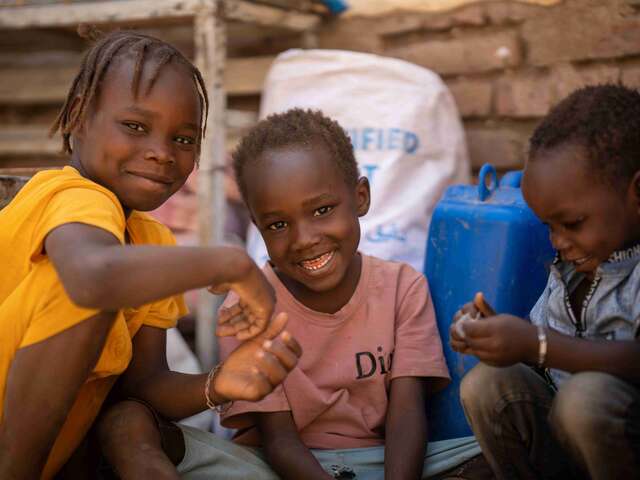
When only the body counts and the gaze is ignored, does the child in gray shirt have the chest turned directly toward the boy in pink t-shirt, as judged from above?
no

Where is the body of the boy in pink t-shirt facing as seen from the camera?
toward the camera

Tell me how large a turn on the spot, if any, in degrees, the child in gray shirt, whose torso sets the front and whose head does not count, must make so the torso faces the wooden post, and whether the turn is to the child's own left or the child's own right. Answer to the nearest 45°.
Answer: approximately 90° to the child's own right

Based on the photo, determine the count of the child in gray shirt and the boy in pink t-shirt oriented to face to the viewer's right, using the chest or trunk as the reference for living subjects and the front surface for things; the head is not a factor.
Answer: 0

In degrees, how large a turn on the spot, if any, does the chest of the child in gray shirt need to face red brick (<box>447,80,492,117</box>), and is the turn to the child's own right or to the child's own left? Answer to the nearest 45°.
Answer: approximately 135° to the child's own right

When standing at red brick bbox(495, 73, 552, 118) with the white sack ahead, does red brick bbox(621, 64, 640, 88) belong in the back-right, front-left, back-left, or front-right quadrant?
back-left

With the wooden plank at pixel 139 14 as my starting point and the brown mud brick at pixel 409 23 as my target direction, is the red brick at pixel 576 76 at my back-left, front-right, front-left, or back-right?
front-right

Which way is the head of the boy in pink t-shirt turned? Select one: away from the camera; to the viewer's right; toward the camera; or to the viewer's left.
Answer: toward the camera

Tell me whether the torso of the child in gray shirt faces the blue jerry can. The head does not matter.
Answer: no

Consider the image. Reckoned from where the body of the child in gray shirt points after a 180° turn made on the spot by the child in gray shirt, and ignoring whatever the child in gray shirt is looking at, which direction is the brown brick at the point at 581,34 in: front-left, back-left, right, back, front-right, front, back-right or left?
front-left

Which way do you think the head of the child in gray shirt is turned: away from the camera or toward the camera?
toward the camera

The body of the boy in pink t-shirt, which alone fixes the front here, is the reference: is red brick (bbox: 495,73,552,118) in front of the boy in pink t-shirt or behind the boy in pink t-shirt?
behind

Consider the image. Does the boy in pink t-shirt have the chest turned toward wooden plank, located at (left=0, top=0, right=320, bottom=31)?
no

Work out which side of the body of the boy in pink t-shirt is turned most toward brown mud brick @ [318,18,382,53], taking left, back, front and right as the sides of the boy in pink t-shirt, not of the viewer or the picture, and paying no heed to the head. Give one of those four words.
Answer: back

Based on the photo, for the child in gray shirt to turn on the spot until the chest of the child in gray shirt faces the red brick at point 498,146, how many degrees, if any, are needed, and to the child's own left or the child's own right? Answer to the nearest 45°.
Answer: approximately 135° to the child's own right

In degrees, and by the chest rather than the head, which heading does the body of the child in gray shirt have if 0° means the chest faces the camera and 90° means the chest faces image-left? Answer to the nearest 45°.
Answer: approximately 45°

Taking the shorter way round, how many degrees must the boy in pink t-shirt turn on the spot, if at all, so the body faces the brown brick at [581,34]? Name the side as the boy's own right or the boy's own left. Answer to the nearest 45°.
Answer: approximately 135° to the boy's own left

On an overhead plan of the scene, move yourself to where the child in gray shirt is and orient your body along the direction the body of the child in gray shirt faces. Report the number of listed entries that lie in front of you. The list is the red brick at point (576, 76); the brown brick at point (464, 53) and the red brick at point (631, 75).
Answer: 0

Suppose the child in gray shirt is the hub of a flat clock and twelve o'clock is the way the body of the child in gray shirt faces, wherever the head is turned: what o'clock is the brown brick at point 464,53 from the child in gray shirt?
The brown brick is roughly at 4 o'clock from the child in gray shirt.
